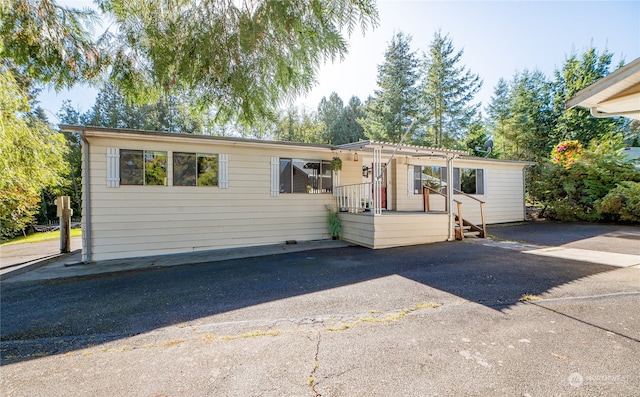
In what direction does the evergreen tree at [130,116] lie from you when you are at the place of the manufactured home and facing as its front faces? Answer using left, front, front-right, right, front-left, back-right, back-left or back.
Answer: back

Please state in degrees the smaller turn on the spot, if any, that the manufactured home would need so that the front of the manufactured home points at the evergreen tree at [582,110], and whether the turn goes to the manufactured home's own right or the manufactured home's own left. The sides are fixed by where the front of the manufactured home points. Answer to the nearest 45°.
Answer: approximately 90° to the manufactured home's own left

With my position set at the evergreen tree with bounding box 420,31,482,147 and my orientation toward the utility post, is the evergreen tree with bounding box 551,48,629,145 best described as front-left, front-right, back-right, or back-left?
back-left

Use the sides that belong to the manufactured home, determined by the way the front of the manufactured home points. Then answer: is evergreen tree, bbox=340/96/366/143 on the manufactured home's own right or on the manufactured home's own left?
on the manufactured home's own left

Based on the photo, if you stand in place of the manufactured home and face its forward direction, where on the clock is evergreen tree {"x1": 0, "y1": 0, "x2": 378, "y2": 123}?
The evergreen tree is roughly at 1 o'clock from the manufactured home.

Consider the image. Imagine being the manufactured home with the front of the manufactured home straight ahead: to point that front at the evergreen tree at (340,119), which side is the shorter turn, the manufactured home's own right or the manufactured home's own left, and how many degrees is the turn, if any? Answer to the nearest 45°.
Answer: approximately 135° to the manufactured home's own left
